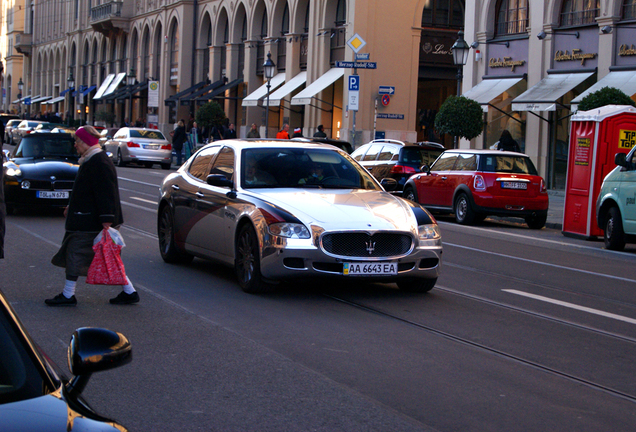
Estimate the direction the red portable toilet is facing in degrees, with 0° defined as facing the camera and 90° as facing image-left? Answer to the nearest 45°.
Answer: approximately 45°

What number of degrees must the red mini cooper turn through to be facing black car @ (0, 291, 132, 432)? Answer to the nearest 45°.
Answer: approximately 135° to its left

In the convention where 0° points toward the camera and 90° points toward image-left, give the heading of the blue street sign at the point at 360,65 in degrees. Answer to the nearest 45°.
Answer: approximately 0°

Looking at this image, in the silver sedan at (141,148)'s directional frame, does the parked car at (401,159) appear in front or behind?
behind

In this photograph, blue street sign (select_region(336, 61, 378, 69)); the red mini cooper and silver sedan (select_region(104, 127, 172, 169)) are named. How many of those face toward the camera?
1

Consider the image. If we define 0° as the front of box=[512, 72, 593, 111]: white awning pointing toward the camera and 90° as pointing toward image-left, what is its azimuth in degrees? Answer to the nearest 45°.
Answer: approximately 45°

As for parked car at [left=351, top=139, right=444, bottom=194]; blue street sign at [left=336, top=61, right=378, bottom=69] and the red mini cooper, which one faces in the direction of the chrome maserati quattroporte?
the blue street sign

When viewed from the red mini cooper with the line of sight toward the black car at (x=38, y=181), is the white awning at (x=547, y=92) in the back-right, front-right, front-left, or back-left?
back-right

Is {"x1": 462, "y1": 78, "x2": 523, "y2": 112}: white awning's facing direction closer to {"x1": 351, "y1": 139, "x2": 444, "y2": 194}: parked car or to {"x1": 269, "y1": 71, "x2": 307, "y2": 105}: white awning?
the parked car

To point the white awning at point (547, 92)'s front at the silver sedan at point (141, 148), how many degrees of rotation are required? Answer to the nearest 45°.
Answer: approximately 45° to its right

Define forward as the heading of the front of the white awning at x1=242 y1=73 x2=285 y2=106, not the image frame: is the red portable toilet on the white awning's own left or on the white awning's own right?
on the white awning's own left
